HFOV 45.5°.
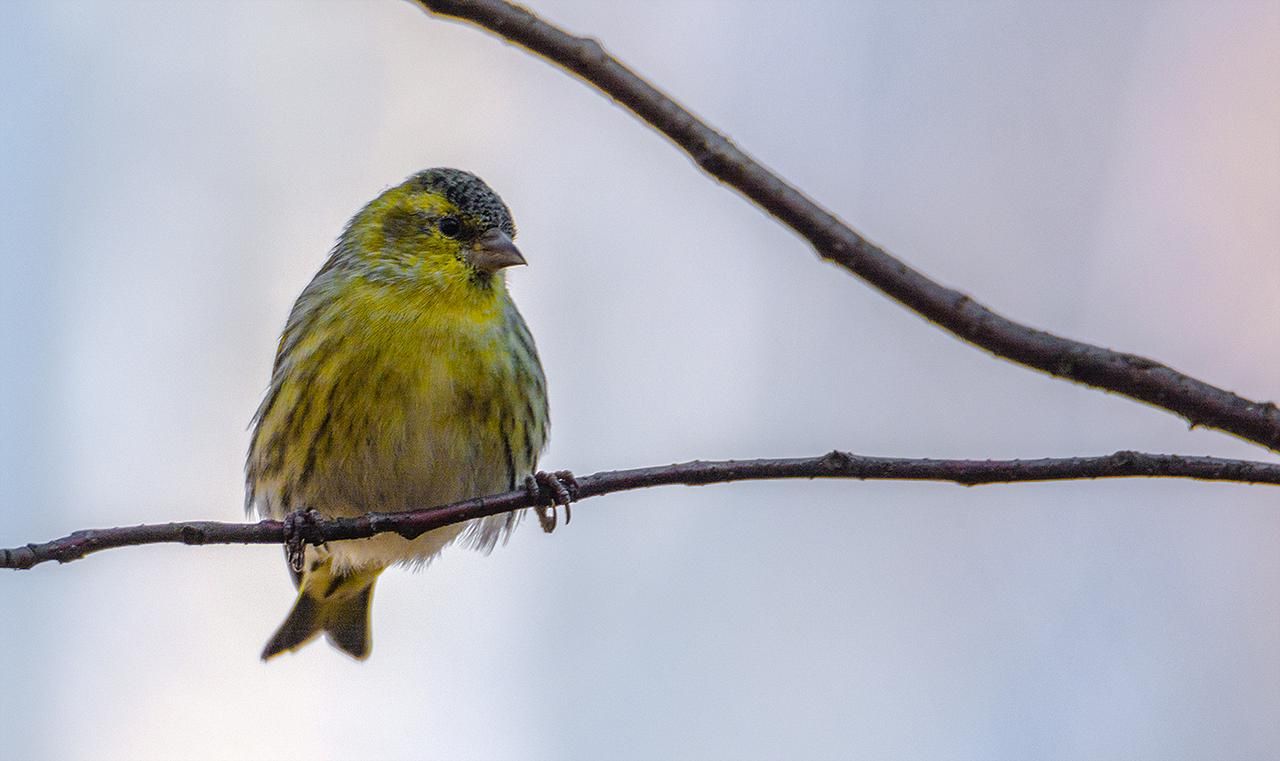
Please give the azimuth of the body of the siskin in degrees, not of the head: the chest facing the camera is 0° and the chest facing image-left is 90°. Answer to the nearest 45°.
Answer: approximately 315°
